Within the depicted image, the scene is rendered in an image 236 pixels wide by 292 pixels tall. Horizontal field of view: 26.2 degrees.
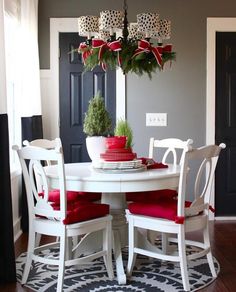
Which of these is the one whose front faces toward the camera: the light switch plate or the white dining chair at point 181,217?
the light switch plate

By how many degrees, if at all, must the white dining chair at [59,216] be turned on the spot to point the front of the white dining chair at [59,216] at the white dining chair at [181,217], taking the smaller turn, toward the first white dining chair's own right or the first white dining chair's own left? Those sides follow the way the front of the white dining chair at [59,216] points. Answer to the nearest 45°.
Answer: approximately 45° to the first white dining chair's own right

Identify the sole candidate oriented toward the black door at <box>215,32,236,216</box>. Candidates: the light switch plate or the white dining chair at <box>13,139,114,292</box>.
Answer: the white dining chair

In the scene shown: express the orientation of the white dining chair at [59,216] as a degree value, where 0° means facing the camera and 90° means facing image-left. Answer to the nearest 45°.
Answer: approximately 225°

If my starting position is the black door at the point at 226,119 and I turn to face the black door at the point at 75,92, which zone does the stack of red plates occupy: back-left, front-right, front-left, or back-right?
front-left

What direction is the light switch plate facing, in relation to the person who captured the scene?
facing the viewer

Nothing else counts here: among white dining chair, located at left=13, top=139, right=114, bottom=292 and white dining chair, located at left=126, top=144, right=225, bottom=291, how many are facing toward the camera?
0

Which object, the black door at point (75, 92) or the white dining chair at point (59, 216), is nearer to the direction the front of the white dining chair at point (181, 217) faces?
the black door

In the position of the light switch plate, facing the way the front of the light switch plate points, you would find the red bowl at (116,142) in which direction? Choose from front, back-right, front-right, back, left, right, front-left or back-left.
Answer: front

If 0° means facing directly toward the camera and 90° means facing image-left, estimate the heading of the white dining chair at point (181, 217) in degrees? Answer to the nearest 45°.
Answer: approximately 135°

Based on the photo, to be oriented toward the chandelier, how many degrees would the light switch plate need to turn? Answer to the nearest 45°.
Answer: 0° — it already faces it

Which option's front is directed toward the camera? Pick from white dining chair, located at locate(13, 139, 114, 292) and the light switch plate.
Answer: the light switch plate

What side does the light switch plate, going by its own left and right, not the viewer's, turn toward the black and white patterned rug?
front

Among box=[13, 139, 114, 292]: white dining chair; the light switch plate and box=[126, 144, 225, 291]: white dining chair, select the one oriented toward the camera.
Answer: the light switch plate

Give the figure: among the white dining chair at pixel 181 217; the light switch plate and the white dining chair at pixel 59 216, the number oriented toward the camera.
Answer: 1

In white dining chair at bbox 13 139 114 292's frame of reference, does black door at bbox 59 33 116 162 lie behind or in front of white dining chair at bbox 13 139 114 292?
in front
